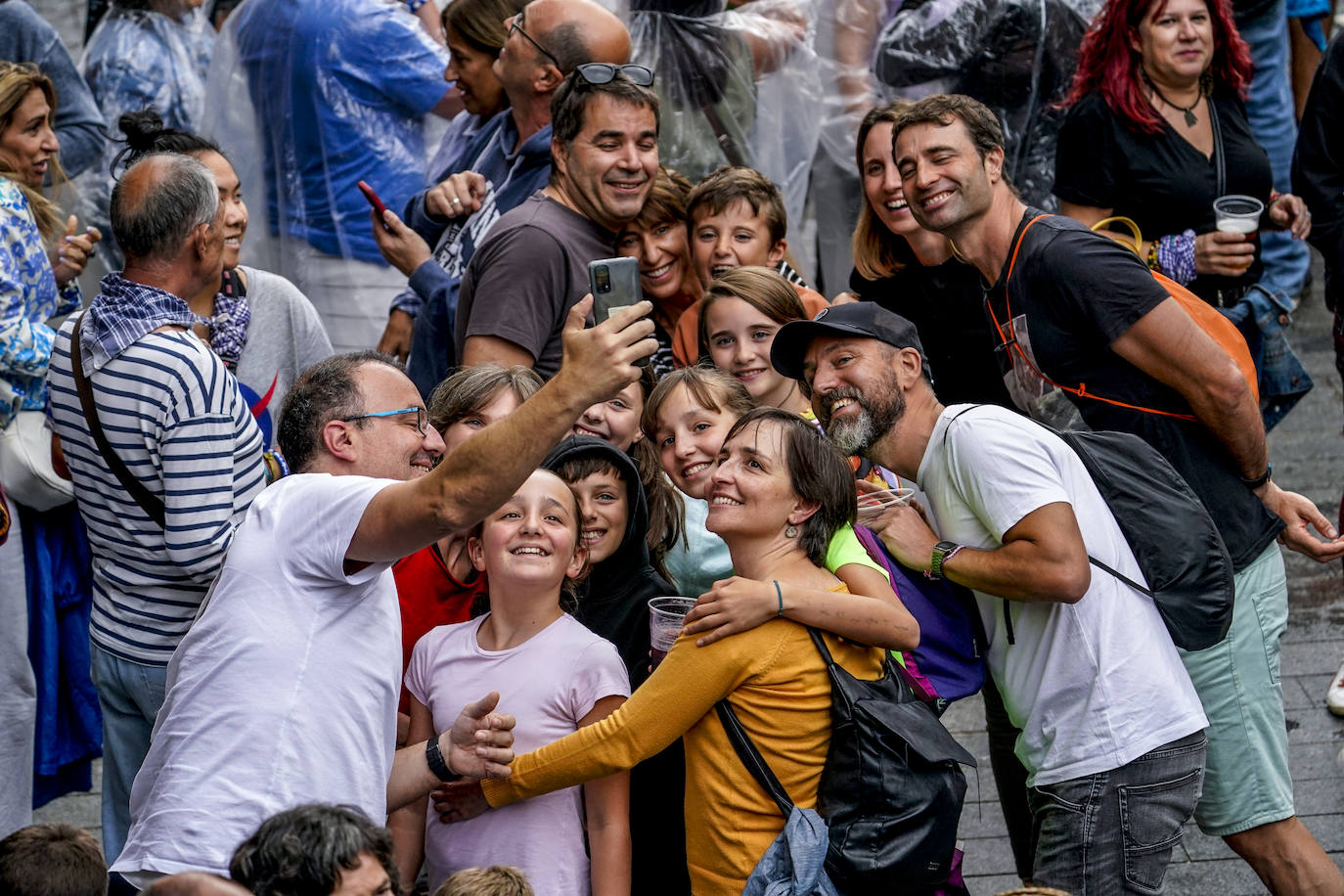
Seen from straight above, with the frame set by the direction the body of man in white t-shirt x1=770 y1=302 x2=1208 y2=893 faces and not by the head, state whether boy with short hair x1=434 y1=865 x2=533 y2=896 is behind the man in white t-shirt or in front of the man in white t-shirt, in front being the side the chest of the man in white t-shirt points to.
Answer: in front

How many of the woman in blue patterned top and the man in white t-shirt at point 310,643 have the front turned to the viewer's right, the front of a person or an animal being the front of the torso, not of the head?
2

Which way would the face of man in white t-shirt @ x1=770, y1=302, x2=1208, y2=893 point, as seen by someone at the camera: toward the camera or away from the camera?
toward the camera

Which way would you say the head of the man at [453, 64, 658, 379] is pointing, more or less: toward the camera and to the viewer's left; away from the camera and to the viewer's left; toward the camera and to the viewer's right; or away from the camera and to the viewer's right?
toward the camera and to the viewer's right

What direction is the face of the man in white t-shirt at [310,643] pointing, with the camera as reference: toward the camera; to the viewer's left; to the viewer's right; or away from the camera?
to the viewer's right

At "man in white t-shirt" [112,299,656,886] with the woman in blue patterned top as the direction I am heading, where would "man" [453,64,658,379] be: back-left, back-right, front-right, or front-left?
front-right

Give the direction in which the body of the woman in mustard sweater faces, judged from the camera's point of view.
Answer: to the viewer's left

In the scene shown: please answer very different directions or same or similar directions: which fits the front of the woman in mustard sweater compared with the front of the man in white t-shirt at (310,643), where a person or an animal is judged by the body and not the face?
very different directions

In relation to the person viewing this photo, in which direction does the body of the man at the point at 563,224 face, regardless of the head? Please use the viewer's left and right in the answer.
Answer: facing the viewer and to the right of the viewer

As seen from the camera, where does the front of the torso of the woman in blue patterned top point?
to the viewer's right

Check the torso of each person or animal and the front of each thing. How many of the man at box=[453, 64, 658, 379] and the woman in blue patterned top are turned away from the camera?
0

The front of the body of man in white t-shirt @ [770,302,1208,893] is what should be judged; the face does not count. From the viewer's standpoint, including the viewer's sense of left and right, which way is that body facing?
facing to the left of the viewer

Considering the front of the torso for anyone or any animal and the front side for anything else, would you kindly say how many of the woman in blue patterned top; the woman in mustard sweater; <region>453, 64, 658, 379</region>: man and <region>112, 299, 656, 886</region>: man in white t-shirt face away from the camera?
0

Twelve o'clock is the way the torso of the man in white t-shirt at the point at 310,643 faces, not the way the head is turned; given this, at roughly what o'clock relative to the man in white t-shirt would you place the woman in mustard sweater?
The woman in mustard sweater is roughly at 12 o'clock from the man in white t-shirt.

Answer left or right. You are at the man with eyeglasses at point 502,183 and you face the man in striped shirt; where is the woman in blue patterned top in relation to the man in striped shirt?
right

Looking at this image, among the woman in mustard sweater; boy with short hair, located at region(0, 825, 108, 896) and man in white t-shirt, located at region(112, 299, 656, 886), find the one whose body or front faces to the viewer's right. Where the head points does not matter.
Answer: the man in white t-shirt

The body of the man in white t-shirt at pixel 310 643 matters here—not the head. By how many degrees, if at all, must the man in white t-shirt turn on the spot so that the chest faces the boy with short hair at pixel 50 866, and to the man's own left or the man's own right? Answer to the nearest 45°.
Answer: approximately 180°
